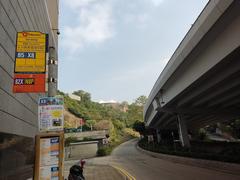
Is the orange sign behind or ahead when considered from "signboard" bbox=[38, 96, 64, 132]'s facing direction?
behind

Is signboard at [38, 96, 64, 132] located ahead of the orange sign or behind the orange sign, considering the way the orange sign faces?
ahead

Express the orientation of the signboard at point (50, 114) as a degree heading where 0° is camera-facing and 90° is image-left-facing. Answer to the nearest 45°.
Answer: approximately 0°

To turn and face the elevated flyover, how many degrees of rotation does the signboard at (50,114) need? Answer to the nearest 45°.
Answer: approximately 135° to its left

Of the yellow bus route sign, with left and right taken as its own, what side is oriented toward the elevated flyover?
left
